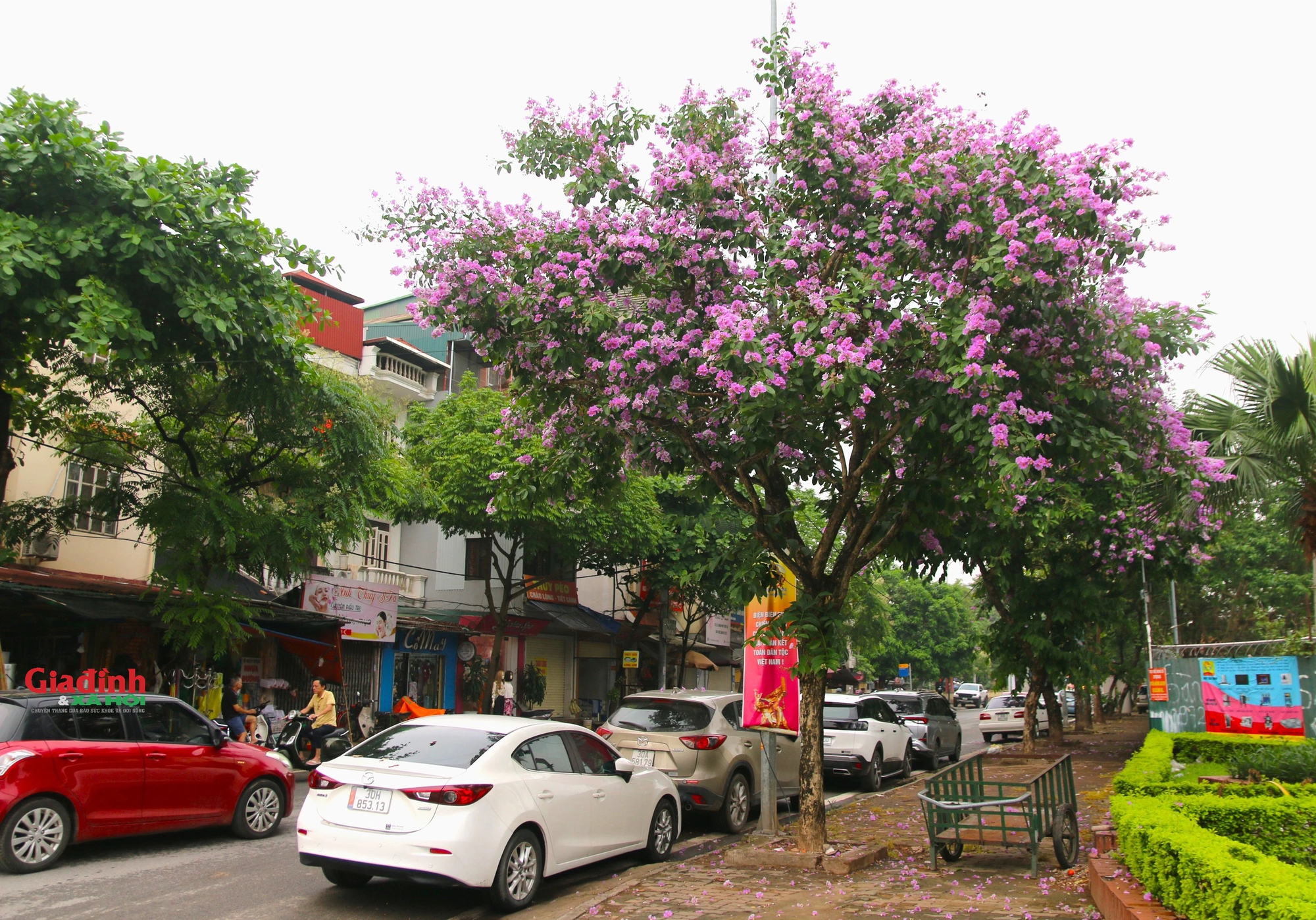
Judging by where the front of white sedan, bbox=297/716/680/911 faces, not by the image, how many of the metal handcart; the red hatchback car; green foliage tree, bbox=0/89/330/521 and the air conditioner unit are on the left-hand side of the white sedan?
3

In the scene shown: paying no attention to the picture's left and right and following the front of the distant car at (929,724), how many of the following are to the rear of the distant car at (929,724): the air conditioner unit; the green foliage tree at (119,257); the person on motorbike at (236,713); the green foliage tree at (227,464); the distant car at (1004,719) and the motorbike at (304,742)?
5

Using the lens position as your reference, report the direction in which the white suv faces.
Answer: facing away from the viewer and to the right of the viewer

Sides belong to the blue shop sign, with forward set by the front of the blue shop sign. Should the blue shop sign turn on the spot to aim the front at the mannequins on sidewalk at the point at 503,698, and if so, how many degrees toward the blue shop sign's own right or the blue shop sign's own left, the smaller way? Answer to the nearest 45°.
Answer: approximately 90° to the blue shop sign's own left

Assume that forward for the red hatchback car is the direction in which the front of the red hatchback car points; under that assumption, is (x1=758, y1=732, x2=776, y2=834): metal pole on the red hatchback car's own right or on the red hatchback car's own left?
on the red hatchback car's own right

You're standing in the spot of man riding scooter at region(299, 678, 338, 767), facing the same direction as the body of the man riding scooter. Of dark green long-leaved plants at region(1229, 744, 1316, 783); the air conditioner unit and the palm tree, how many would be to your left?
2

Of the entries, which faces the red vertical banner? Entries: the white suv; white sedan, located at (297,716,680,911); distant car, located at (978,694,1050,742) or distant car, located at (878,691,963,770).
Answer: the white sedan

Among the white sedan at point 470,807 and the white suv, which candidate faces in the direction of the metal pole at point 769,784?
the white sedan

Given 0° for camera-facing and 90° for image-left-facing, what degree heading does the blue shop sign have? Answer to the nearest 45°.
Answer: approximately 315°

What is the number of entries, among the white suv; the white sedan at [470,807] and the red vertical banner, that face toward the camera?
1

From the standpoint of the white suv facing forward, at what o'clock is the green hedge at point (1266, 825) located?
The green hedge is roughly at 4 o'clock from the white suv.
